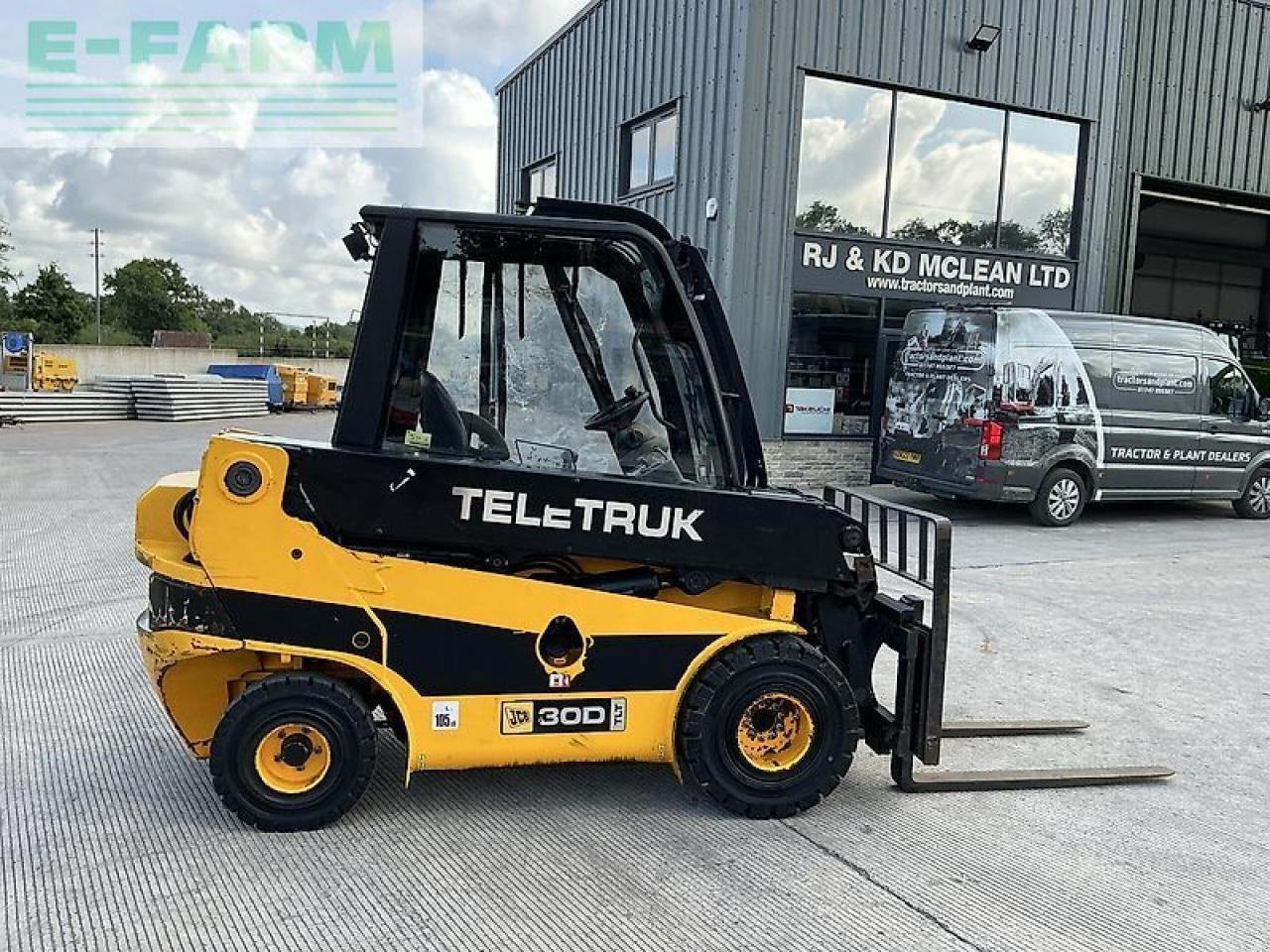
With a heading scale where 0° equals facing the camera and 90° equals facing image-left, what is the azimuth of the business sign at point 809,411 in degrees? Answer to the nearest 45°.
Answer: approximately 0°

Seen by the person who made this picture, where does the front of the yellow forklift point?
facing to the right of the viewer

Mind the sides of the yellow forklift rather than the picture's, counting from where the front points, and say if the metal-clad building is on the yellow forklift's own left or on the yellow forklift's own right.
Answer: on the yellow forklift's own left

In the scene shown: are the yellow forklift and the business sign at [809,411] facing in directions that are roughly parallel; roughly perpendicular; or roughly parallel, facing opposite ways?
roughly perpendicular

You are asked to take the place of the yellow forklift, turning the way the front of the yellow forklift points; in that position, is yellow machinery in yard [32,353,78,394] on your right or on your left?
on your left

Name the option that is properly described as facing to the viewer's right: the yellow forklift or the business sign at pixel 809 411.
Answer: the yellow forklift

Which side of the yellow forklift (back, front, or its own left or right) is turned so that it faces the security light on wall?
left

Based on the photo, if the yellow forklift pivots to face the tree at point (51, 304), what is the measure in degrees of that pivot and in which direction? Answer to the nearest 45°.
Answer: approximately 135° to its left

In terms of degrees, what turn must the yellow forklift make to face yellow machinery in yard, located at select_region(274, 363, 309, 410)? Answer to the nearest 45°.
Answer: approximately 90° to its left

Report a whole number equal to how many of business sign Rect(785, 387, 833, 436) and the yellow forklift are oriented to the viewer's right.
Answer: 1
